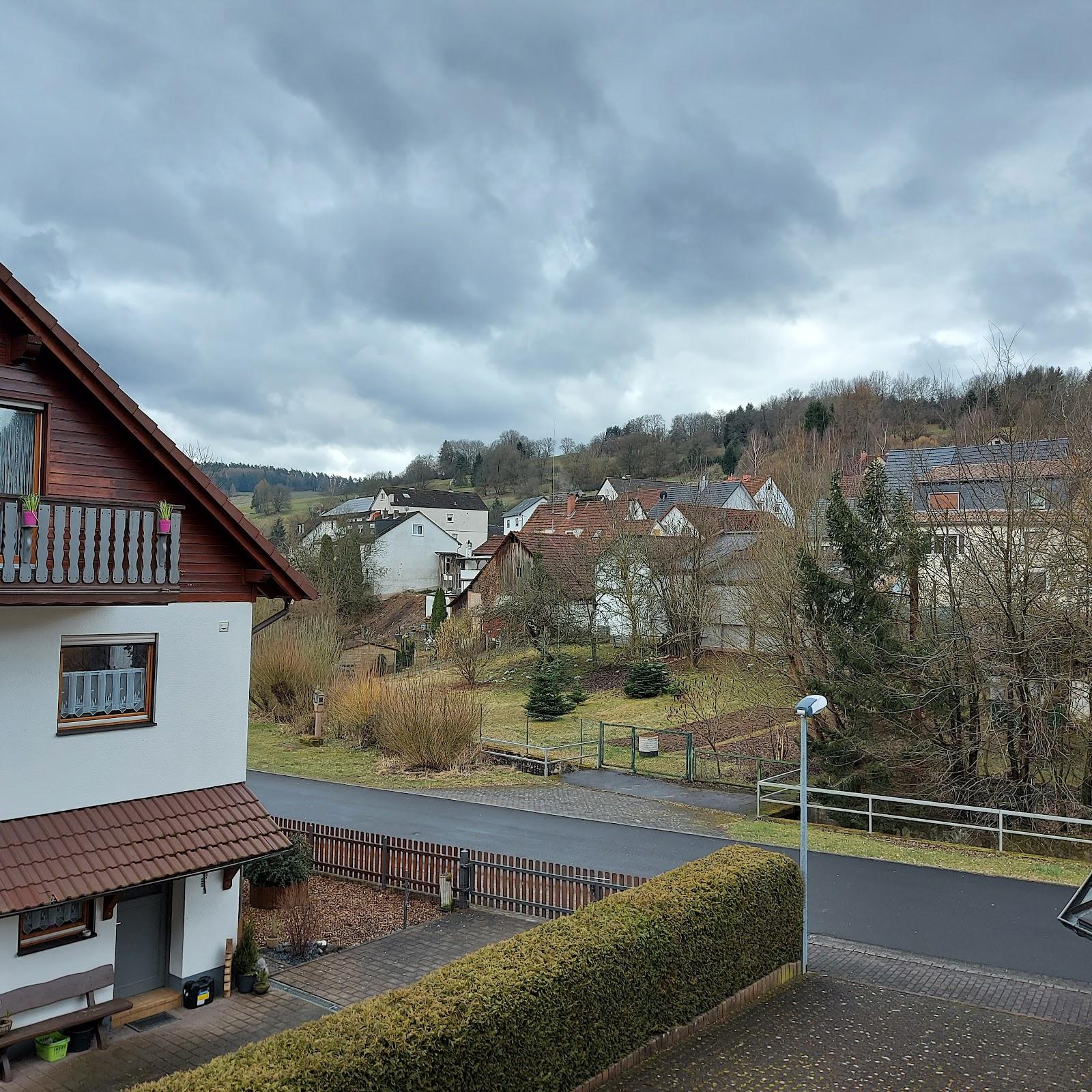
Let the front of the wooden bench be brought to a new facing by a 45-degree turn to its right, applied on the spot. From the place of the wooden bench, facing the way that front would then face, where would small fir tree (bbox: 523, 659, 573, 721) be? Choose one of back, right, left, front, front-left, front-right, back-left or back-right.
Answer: back-left

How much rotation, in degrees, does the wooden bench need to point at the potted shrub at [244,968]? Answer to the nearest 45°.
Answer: approximately 90° to its left

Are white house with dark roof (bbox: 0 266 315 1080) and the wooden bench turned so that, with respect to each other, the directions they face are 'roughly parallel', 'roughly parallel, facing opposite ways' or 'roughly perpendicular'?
roughly parallel

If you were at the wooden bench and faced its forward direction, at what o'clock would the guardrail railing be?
The guardrail railing is roughly at 10 o'clock from the wooden bench.

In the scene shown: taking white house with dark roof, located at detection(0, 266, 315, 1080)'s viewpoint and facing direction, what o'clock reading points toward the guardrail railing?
The guardrail railing is roughly at 10 o'clock from the white house with dark roof.

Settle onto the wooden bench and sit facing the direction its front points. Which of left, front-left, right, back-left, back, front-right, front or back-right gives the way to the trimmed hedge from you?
front

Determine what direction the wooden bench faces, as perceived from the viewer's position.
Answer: facing the viewer and to the right of the viewer

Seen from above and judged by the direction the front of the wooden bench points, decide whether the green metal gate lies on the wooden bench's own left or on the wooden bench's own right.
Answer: on the wooden bench's own left

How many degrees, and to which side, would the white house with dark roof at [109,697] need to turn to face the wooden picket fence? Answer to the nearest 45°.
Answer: approximately 90° to its left

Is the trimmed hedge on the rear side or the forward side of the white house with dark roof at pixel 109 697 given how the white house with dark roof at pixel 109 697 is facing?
on the forward side

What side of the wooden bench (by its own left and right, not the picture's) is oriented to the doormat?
left

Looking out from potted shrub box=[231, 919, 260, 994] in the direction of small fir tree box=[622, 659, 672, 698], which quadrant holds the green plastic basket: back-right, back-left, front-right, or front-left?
back-left
